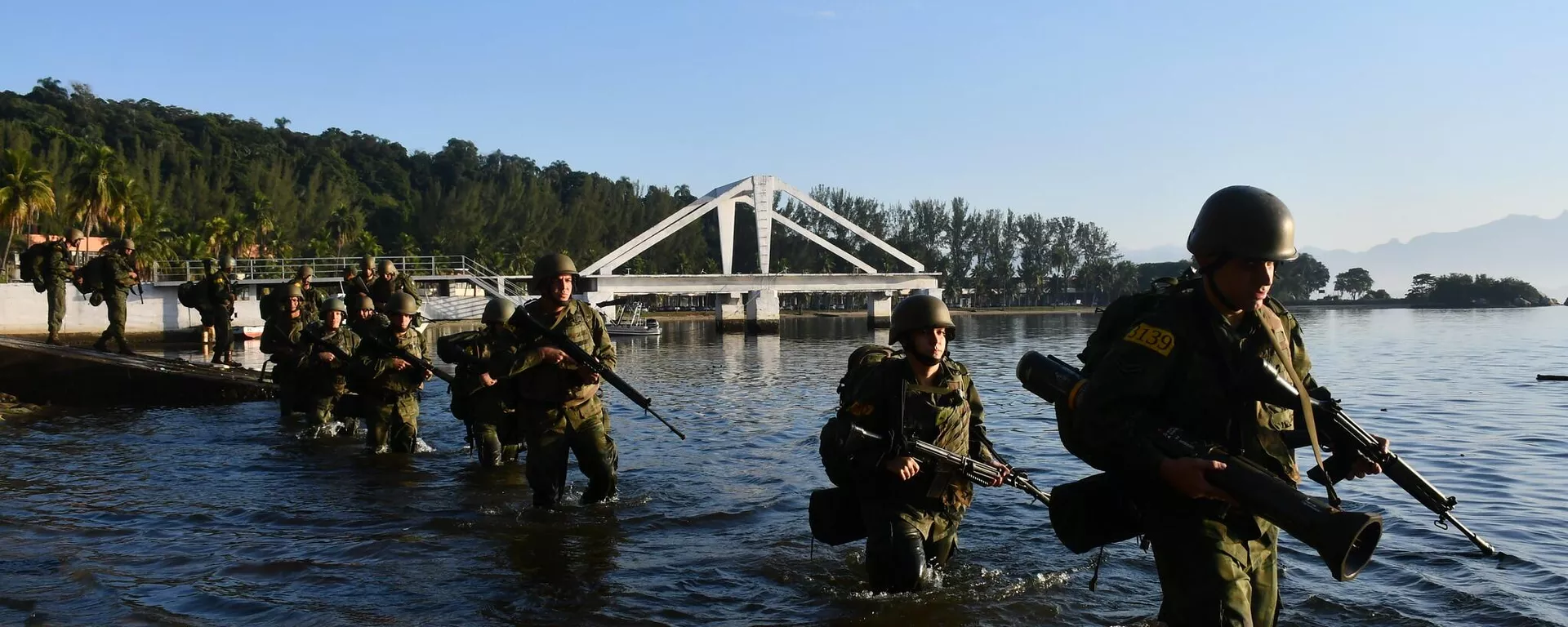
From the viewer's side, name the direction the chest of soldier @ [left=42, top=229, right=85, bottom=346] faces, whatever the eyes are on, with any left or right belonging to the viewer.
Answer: facing to the right of the viewer

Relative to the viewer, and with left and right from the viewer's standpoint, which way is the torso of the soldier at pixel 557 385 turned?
facing the viewer and to the right of the viewer

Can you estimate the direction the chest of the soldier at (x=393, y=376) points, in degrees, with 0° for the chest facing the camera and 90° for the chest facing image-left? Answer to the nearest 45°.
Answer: approximately 315°

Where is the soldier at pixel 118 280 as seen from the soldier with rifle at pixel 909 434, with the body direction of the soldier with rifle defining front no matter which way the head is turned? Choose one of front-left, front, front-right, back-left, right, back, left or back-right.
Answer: back

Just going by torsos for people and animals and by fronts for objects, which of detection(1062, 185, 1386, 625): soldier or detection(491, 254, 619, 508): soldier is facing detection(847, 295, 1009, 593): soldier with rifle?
detection(491, 254, 619, 508): soldier

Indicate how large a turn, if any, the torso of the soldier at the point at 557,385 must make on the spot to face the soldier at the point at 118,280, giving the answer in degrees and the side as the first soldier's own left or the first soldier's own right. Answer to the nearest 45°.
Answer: approximately 180°

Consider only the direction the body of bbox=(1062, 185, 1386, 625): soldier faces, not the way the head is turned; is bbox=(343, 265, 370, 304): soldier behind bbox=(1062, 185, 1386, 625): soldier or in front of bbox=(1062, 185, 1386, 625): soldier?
behind

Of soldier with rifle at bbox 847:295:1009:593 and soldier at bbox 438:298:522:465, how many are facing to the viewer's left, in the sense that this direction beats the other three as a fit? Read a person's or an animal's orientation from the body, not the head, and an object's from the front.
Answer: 0

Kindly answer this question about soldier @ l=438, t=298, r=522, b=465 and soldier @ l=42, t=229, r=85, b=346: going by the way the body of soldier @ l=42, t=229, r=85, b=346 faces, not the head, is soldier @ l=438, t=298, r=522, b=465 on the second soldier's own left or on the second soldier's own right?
on the second soldier's own right
